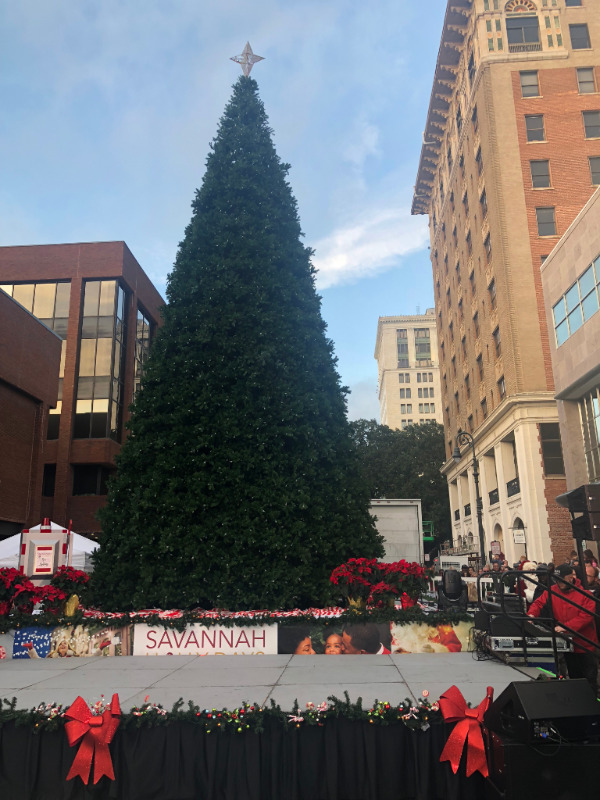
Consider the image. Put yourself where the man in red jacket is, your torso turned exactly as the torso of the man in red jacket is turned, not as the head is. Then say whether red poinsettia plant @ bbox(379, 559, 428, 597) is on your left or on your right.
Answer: on your right

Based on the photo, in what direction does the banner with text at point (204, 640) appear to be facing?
toward the camera

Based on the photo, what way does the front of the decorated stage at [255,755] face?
toward the camera

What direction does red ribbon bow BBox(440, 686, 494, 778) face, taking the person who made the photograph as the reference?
facing the viewer

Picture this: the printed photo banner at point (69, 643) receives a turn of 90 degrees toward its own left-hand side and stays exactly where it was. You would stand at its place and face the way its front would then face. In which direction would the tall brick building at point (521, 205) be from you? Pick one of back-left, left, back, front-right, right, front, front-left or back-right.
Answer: front-left

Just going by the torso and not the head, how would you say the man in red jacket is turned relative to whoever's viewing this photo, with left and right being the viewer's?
facing the viewer and to the left of the viewer

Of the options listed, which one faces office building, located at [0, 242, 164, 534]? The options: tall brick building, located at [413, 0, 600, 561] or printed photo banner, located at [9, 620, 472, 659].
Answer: the tall brick building

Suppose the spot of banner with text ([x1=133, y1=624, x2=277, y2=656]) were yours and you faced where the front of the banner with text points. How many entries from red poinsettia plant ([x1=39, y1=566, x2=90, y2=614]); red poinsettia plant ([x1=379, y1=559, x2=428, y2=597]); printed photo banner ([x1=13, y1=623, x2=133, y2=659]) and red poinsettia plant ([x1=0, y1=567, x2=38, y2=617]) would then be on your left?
1

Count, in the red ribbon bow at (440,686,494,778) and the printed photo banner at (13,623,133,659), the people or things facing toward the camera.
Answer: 2

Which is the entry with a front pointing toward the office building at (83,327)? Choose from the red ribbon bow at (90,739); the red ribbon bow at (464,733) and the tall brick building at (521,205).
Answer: the tall brick building

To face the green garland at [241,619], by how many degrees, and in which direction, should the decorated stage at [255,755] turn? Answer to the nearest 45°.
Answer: approximately 180°
